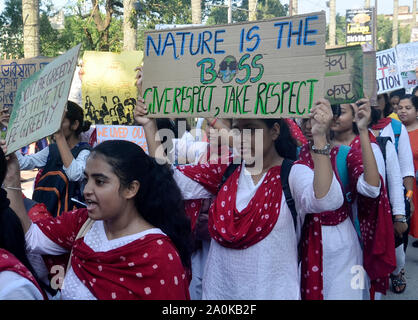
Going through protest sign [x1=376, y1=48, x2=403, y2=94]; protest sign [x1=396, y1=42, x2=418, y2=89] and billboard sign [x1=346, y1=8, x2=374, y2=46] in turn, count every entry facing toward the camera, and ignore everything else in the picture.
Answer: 3

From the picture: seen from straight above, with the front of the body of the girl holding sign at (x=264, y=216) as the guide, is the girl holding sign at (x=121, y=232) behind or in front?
in front

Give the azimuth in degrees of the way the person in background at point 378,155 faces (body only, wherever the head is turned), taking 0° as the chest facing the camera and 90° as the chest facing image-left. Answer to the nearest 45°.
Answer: approximately 45°

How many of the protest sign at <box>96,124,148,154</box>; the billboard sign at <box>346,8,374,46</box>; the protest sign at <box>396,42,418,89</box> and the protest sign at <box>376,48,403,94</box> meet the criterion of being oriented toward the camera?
4

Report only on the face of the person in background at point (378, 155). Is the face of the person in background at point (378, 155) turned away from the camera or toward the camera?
toward the camera

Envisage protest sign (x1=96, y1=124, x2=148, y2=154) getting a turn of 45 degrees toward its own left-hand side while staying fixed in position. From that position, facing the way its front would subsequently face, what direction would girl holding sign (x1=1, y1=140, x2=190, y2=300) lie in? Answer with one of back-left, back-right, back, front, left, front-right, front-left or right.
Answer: front-right

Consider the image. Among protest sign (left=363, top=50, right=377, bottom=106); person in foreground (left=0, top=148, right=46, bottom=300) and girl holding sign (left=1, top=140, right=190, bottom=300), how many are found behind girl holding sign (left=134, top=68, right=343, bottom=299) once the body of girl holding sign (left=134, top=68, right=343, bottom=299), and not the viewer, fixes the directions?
1

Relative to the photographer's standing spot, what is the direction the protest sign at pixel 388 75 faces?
facing the viewer

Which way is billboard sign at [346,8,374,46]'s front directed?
toward the camera

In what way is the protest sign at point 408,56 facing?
toward the camera

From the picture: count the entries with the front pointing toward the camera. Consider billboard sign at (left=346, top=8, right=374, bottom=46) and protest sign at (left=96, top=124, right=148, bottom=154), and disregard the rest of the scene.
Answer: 2

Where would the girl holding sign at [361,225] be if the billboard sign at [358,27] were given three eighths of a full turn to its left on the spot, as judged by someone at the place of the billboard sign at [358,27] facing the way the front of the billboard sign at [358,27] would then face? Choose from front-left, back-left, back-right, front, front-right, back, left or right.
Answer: back-right

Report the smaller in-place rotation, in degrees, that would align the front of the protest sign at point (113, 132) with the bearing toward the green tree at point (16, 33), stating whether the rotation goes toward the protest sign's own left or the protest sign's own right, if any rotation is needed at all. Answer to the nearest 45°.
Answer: approximately 180°

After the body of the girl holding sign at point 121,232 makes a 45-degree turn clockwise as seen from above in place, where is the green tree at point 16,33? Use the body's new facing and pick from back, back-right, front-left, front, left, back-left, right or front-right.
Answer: right
